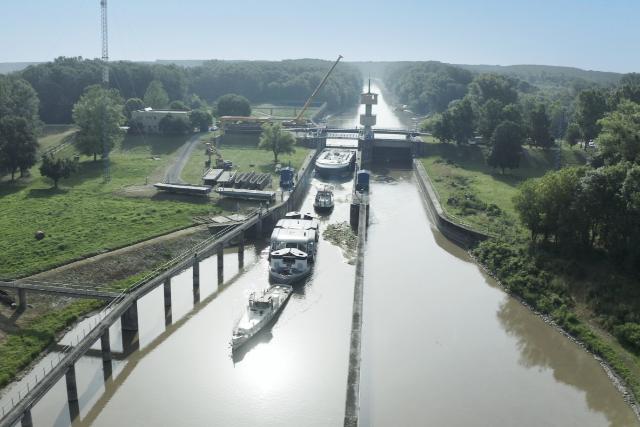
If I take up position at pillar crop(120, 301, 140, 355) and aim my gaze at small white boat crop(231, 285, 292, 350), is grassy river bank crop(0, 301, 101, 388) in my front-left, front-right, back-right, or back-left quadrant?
back-right

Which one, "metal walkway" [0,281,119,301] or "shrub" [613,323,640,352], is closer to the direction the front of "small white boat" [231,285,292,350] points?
the metal walkway

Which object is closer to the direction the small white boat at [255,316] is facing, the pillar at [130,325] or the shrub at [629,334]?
the pillar
